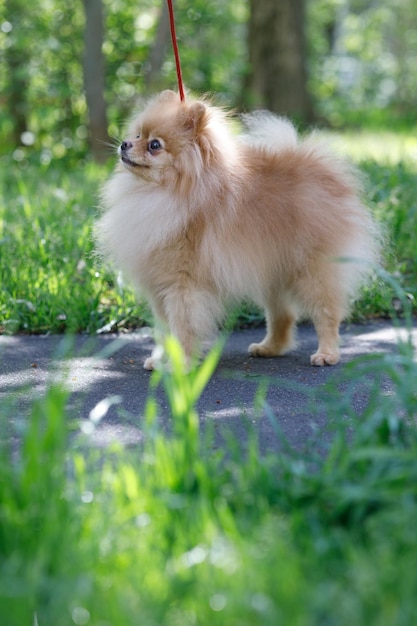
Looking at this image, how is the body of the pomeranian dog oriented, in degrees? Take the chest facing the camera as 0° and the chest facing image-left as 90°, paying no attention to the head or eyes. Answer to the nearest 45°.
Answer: approximately 90°

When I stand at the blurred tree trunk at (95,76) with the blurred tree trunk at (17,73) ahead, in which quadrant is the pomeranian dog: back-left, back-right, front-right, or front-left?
back-left

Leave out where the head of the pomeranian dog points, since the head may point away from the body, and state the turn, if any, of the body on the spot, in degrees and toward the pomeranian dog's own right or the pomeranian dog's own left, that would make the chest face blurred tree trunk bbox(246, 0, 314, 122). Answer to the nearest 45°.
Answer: approximately 90° to the pomeranian dog's own right

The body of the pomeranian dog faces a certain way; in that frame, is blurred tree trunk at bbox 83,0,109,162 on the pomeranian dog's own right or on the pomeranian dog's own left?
on the pomeranian dog's own right
